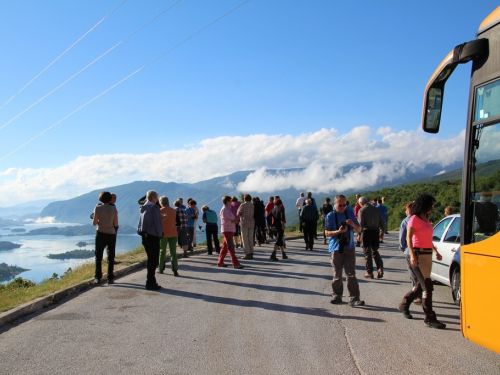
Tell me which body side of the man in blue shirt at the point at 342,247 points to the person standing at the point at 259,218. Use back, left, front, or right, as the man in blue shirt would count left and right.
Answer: back

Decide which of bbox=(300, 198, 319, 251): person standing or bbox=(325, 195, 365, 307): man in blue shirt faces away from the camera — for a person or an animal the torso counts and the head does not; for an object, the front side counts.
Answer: the person standing

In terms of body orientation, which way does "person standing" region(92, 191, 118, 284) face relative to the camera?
away from the camera

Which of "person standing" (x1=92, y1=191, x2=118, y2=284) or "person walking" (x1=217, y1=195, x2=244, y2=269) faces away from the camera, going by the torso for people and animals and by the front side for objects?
"person standing" (x1=92, y1=191, x2=118, y2=284)

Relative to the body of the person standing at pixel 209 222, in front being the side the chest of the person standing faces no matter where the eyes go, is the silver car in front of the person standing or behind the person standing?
behind

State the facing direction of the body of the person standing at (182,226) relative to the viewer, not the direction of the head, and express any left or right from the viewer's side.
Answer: facing away from the viewer and to the left of the viewer

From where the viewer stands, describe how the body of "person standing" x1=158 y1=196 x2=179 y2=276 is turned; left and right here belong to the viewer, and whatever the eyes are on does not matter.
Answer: facing away from the viewer and to the left of the viewer

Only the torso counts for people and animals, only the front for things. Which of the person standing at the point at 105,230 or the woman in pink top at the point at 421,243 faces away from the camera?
the person standing

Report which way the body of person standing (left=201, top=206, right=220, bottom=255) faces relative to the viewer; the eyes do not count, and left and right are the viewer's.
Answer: facing away from the viewer and to the left of the viewer
